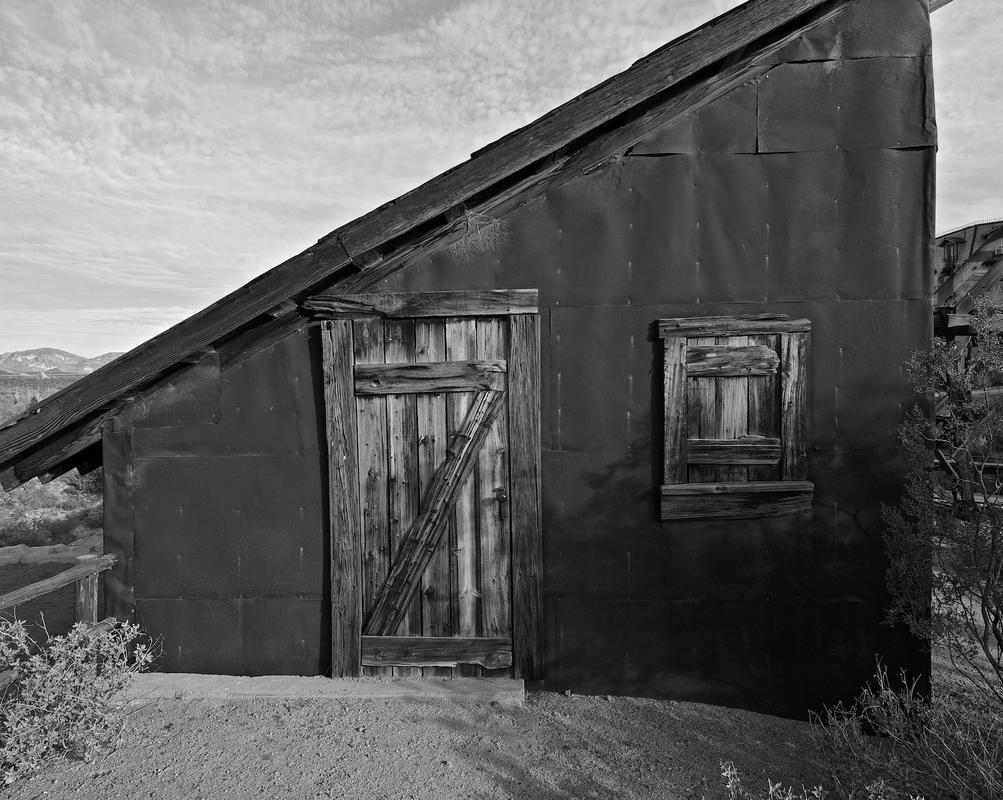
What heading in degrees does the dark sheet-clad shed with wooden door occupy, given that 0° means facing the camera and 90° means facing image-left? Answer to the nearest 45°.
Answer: approximately 0°

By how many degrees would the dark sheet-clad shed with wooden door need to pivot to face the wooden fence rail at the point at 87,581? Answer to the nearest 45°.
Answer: approximately 90° to its right

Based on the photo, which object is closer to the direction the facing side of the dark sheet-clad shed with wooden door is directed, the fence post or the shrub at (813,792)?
the shrub

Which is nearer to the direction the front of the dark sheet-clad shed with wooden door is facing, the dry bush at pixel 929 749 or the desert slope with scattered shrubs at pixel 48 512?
the dry bush

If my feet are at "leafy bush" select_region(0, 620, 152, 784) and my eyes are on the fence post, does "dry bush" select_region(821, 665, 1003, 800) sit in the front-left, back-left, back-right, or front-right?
back-right

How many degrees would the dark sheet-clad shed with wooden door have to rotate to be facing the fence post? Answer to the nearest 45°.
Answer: approximately 90° to its right

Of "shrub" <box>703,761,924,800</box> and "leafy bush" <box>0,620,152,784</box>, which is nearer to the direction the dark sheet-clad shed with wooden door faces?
the shrub

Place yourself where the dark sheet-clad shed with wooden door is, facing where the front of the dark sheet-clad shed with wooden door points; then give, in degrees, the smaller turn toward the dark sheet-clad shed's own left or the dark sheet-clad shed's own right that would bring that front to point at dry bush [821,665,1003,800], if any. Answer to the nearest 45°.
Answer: approximately 45° to the dark sheet-clad shed's own left
